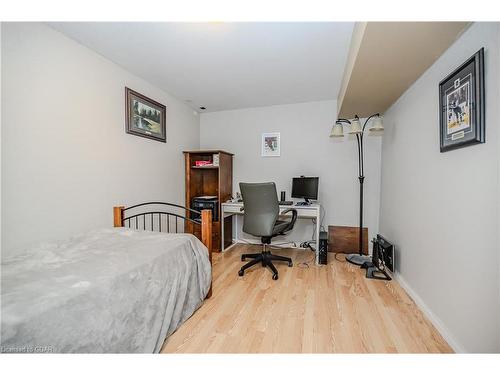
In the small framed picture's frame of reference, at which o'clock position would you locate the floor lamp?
The floor lamp is roughly at 10 o'clock from the small framed picture.

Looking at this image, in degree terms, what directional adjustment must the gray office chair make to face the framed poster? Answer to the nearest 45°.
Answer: approximately 90° to its right

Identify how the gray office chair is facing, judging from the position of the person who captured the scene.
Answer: facing away from the viewer and to the right of the viewer

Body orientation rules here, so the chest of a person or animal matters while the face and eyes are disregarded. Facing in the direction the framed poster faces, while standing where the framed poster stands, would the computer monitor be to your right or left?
on your right

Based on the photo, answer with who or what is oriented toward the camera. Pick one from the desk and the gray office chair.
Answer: the desk

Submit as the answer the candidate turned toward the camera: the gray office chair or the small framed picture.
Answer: the small framed picture

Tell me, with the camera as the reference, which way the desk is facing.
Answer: facing the viewer

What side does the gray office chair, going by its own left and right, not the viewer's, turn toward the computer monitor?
front

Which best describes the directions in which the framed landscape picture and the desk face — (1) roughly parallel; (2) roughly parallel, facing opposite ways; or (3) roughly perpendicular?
roughly perpendicular

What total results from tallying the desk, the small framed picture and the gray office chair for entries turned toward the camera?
2

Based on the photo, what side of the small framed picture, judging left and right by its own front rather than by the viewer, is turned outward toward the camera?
front

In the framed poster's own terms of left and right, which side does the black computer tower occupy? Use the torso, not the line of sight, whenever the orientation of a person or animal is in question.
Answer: on its right

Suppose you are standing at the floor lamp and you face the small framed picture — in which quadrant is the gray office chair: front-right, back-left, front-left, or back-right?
front-left

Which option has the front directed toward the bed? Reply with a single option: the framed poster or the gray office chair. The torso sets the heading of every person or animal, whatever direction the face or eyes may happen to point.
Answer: the framed poster

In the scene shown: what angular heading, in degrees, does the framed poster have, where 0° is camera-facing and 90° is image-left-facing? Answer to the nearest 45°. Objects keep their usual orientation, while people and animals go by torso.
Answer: approximately 45°

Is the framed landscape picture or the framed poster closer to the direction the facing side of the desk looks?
the framed poster

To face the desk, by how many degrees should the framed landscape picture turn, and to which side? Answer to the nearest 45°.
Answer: approximately 45° to its left

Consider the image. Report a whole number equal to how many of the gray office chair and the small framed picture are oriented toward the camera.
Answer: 1

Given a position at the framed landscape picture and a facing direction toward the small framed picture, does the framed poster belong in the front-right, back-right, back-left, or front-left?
front-right

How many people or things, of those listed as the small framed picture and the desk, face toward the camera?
2
